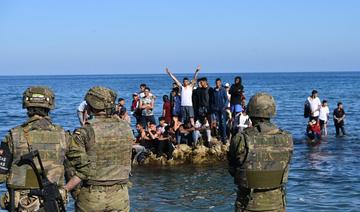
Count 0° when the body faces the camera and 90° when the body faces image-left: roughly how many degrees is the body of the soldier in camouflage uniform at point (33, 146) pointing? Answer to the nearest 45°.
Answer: approximately 180°

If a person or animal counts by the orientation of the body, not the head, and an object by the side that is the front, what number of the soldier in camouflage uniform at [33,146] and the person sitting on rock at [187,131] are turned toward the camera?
1

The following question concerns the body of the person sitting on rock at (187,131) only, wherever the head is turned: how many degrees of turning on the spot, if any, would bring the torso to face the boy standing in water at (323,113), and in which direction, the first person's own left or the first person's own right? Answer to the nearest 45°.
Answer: approximately 135° to the first person's own left

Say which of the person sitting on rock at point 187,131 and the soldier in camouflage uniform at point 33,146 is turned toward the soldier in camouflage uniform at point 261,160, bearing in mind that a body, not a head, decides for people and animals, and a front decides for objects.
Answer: the person sitting on rock

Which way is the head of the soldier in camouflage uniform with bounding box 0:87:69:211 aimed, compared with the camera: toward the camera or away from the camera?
away from the camera

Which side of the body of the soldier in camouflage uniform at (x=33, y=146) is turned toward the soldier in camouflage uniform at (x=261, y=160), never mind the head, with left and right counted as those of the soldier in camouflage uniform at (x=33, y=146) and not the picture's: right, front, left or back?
right

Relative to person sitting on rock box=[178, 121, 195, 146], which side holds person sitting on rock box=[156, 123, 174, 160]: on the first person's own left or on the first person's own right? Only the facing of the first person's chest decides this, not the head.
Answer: on the first person's own right

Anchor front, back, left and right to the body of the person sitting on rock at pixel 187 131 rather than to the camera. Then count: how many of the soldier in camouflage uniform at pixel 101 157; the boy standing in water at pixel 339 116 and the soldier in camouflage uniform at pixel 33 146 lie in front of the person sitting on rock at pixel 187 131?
2

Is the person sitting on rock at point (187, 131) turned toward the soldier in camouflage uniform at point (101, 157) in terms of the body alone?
yes

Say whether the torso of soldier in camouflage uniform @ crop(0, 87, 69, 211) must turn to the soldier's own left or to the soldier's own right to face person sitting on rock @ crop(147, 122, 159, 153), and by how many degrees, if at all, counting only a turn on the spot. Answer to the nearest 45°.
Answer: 0° — they already face them

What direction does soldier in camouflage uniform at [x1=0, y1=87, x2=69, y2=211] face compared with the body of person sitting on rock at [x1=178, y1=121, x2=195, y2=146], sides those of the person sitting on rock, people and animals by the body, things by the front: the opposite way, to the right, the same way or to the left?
the opposite way

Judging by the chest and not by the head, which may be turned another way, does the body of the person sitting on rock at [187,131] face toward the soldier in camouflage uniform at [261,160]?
yes
